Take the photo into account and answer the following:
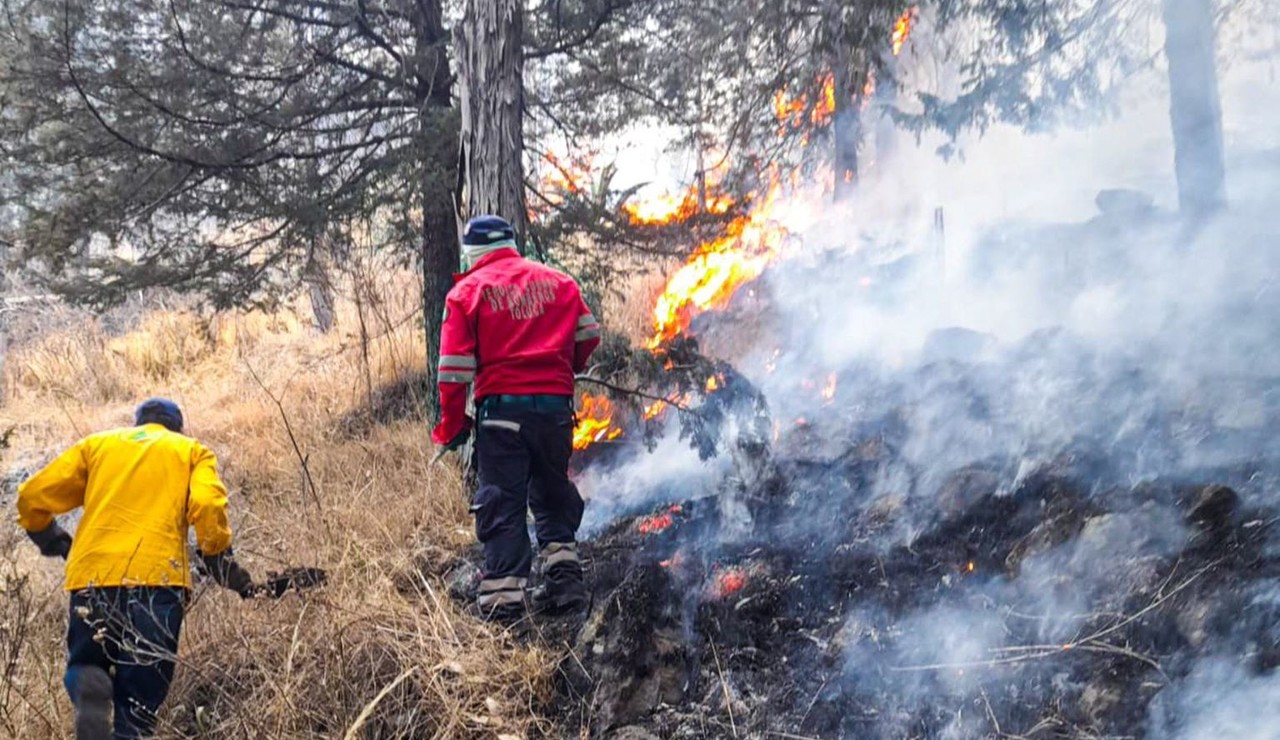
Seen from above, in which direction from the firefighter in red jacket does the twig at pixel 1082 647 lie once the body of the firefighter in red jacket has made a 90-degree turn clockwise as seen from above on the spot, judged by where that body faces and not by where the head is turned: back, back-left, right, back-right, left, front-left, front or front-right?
front-right

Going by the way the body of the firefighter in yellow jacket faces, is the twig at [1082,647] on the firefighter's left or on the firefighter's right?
on the firefighter's right

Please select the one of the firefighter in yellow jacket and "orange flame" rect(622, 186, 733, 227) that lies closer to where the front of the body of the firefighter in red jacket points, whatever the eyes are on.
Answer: the orange flame

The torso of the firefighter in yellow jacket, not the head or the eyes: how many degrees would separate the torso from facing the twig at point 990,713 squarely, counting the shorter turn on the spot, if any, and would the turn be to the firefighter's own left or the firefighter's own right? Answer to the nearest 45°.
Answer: approximately 135° to the firefighter's own right

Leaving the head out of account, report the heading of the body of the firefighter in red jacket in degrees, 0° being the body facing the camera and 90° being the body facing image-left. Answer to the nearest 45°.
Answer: approximately 180°

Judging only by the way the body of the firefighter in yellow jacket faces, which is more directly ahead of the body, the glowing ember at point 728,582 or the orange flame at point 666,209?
the orange flame

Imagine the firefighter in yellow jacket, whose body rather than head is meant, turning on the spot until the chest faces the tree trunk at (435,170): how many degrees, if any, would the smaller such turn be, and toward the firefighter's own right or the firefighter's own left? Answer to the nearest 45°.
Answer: approximately 45° to the firefighter's own right

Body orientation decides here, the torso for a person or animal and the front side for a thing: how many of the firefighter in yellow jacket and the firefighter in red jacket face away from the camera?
2

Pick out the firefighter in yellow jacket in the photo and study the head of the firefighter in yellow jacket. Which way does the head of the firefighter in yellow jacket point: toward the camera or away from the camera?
away from the camera

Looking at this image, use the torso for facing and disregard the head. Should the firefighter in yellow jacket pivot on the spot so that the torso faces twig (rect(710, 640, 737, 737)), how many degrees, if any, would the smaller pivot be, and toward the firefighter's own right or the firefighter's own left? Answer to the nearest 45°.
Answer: approximately 135° to the firefighter's own right

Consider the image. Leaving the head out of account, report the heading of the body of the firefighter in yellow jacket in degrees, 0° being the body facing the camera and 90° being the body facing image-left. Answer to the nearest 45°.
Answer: approximately 180°

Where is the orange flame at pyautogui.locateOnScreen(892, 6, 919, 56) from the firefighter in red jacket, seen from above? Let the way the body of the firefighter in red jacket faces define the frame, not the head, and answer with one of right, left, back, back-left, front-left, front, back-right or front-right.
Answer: front-right
